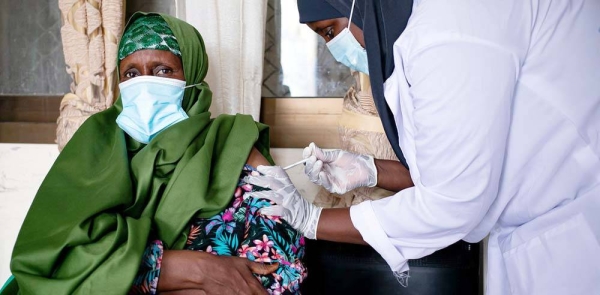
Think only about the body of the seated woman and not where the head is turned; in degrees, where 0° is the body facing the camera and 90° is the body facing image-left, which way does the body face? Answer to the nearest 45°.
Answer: approximately 0°

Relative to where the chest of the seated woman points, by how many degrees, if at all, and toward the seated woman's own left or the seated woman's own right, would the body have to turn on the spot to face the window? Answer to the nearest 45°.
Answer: approximately 135° to the seated woman's own left
